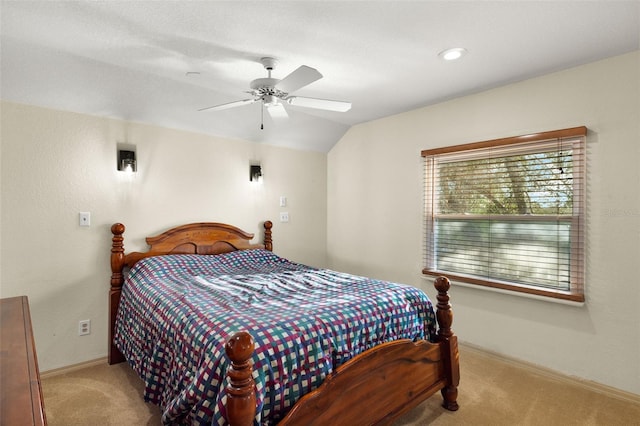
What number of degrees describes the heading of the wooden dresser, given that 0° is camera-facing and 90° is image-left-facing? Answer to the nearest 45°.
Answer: approximately 270°

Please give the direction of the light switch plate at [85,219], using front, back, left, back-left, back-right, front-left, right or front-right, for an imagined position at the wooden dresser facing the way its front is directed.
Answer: left

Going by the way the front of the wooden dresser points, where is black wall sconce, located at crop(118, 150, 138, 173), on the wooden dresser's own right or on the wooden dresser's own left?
on the wooden dresser's own left

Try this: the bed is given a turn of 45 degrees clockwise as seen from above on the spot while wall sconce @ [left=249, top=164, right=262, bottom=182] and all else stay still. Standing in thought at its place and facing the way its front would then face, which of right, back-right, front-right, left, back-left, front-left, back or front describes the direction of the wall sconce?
back

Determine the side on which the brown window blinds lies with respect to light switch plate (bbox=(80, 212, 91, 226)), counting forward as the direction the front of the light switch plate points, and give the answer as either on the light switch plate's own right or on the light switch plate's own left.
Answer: on the light switch plate's own left

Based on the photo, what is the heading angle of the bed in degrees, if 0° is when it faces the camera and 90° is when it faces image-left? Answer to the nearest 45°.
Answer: approximately 315°

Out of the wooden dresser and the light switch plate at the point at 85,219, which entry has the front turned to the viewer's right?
the wooden dresser

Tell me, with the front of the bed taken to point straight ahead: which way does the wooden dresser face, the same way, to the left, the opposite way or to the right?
to the left

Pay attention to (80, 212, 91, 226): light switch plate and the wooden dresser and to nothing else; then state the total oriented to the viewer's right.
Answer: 1

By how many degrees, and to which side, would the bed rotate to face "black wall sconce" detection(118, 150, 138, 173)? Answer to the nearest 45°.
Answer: approximately 180°

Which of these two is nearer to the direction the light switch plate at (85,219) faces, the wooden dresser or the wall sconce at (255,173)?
the wooden dresser

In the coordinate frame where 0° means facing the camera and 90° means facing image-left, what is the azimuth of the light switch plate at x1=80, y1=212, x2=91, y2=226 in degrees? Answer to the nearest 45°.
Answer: approximately 0°
